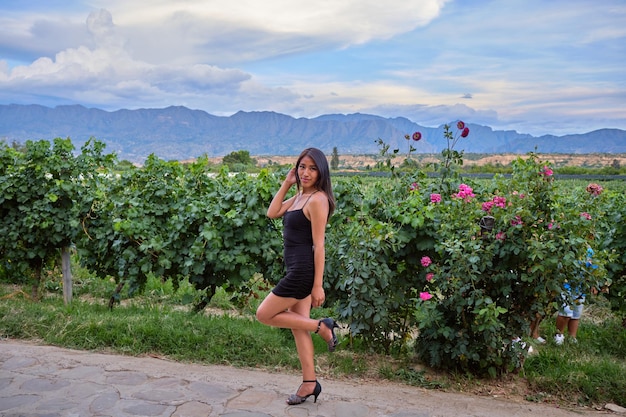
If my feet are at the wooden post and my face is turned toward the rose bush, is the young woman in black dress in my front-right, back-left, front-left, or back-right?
front-right

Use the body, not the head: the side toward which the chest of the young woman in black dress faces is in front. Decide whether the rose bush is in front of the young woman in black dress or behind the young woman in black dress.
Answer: behind

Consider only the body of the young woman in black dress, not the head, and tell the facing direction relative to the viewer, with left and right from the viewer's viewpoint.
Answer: facing the viewer and to the left of the viewer

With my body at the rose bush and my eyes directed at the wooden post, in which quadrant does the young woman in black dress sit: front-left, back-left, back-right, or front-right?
front-left

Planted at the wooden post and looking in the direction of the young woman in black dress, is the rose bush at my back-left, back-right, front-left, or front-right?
front-left

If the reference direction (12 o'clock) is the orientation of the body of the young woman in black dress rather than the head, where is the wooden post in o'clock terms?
The wooden post is roughly at 3 o'clock from the young woman in black dress.
